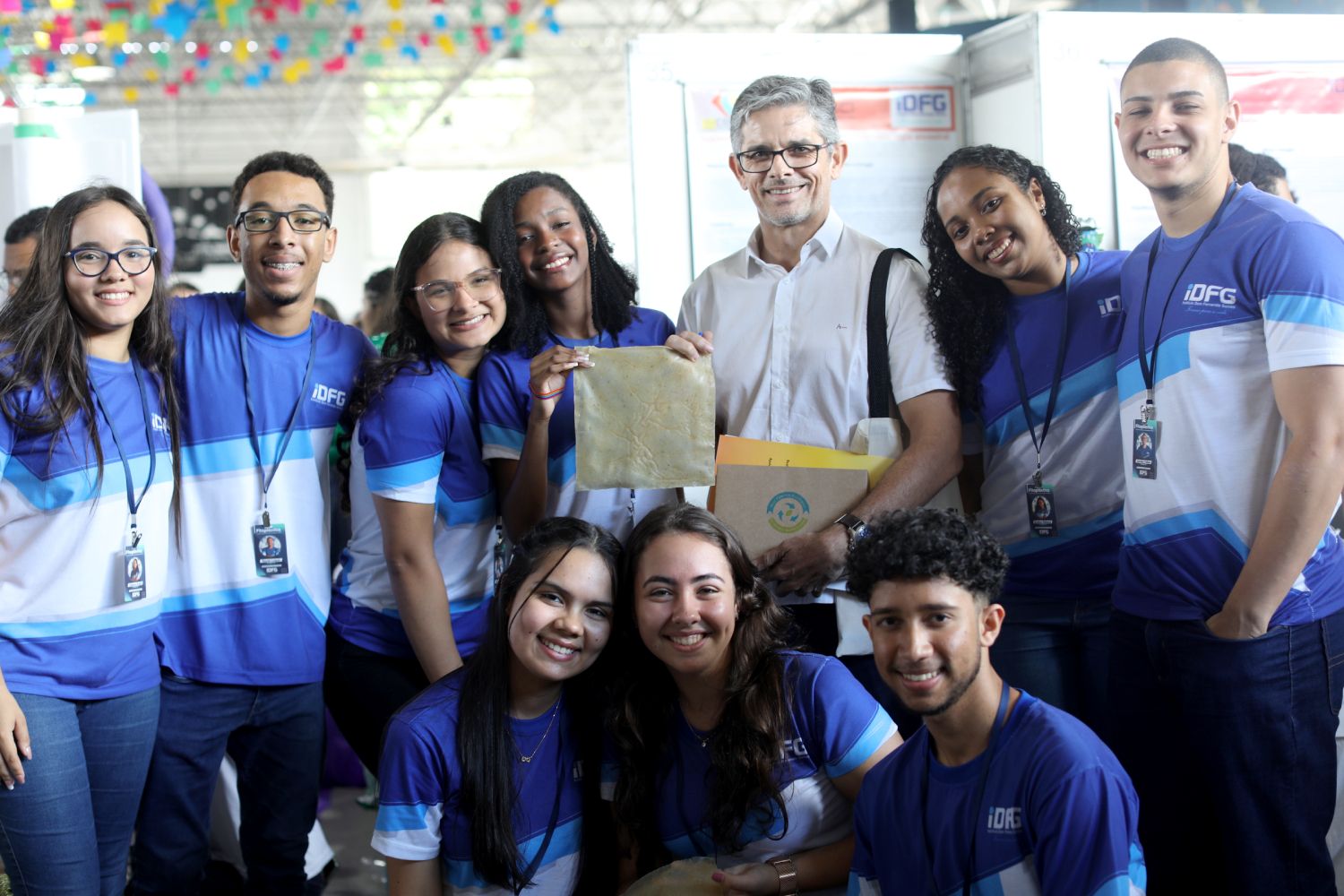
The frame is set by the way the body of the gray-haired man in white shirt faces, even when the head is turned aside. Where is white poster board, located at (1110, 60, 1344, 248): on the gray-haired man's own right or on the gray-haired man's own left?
on the gray-haired man's own left

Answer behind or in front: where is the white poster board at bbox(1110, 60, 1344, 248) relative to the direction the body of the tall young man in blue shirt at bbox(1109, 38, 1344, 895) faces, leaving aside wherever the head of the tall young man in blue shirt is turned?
behind

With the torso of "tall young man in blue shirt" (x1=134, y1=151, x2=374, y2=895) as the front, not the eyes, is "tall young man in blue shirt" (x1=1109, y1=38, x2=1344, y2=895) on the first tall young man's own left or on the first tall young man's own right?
on the first tall young man's own left

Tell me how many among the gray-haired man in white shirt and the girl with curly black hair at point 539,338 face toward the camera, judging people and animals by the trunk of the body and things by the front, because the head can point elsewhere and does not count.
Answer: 2

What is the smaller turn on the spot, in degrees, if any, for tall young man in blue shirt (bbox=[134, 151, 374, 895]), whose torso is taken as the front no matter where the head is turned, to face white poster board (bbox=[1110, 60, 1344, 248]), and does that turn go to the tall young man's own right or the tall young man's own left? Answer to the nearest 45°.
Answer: approximately 90° to the tall young man's own left

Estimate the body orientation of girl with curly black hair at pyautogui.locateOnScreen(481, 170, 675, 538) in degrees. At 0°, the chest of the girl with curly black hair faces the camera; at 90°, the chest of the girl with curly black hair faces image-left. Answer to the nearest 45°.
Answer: approximately 0°

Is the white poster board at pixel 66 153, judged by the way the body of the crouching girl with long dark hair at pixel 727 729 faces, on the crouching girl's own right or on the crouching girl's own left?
on the crouching girl's own right

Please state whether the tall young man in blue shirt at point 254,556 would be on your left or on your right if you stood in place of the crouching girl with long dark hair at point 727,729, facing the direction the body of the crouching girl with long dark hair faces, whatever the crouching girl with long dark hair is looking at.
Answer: on your right
